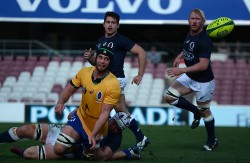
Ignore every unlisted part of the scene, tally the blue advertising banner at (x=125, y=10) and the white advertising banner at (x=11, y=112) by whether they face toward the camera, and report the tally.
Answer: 2

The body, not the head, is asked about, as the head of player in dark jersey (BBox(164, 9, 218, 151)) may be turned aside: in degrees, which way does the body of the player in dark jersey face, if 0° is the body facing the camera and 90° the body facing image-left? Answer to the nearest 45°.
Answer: approximately 45°

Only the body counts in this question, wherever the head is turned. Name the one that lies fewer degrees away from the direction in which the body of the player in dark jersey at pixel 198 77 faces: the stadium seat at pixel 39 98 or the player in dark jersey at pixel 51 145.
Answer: the player in dark jersey

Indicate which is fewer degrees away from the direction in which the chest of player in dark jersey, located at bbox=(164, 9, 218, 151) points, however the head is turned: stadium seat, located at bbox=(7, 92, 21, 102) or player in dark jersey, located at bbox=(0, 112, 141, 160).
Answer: the player in dark jersey

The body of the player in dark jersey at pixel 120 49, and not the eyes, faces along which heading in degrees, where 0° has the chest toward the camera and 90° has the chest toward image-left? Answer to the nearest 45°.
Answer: approximately 45°

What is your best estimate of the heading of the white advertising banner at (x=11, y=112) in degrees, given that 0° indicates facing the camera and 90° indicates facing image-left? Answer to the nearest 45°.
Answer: approximately 0°
